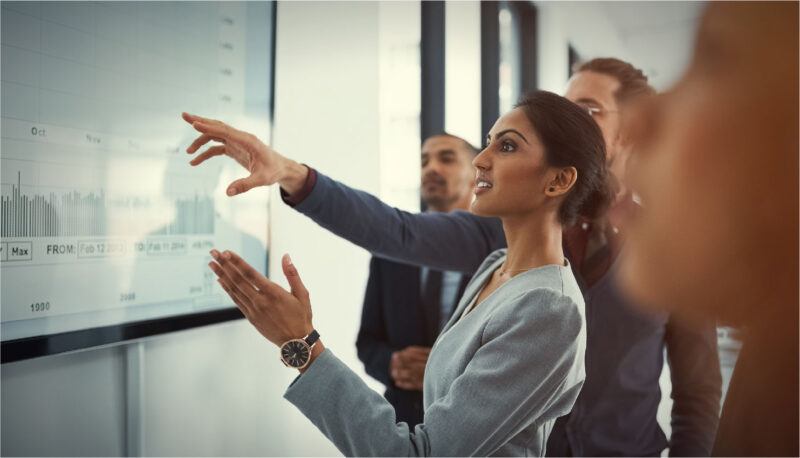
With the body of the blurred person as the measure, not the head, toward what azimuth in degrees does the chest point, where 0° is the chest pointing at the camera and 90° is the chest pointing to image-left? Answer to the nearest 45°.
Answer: approximately 90°

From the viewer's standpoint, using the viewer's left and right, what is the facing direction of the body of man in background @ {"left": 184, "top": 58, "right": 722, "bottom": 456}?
facing the viewer and to the left of the viewer

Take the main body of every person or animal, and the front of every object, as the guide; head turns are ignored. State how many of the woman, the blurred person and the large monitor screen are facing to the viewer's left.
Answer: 2

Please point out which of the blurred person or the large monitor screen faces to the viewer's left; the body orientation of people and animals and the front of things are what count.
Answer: the blurred person

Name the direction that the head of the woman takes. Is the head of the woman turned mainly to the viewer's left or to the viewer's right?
to the viewer's left

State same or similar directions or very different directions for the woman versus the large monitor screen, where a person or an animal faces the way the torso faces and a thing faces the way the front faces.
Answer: very different directions

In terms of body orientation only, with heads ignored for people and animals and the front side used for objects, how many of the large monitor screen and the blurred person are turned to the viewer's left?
1

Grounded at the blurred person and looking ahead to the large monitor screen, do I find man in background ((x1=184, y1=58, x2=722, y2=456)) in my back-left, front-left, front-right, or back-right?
front-right

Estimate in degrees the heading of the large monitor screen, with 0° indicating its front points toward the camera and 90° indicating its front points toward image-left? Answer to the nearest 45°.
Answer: approximately 315°

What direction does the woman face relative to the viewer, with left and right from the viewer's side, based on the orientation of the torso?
facing to the left of the viewer
